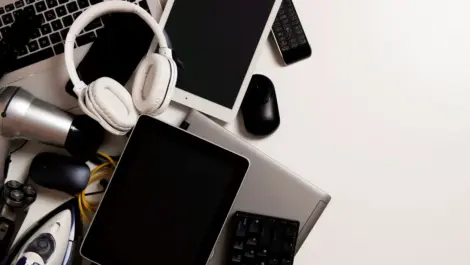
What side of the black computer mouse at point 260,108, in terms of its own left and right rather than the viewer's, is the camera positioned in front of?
back

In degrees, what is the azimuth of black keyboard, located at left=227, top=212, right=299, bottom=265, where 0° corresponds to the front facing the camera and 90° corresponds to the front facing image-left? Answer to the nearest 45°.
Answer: approximately 0°
